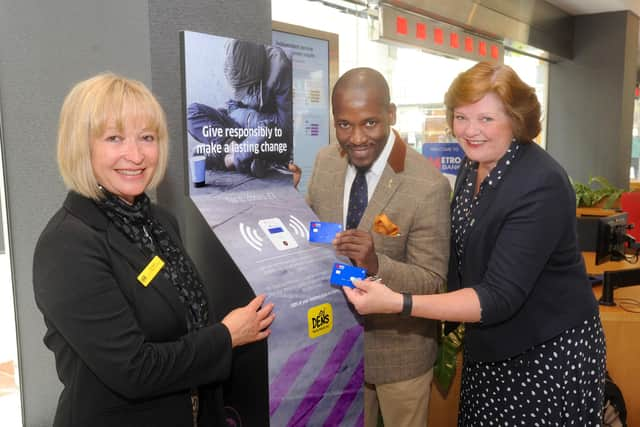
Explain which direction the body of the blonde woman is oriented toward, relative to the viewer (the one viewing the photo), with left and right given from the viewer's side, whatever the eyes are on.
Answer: facing the viewer and to the right of the viewer

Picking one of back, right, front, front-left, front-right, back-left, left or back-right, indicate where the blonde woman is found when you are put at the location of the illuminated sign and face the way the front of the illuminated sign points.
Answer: front-right

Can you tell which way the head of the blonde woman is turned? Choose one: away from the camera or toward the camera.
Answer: toward the camera

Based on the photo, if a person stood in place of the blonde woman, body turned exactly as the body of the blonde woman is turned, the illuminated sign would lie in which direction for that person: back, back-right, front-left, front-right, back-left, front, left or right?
left

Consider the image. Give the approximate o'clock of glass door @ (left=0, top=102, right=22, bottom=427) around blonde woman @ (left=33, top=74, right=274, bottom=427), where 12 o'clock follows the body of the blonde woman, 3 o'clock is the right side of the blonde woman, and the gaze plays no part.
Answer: The glass door is roughly at 7 o'clock from the blonde woman.

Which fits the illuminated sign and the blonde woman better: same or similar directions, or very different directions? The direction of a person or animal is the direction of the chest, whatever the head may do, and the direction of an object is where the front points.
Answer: same or similar directions

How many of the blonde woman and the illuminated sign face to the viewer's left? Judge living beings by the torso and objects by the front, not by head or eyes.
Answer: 0
